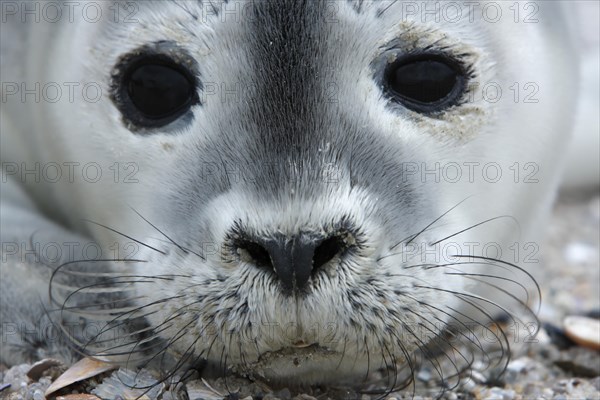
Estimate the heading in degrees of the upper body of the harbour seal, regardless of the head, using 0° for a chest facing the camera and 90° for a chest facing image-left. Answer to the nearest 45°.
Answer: approximately 0°
